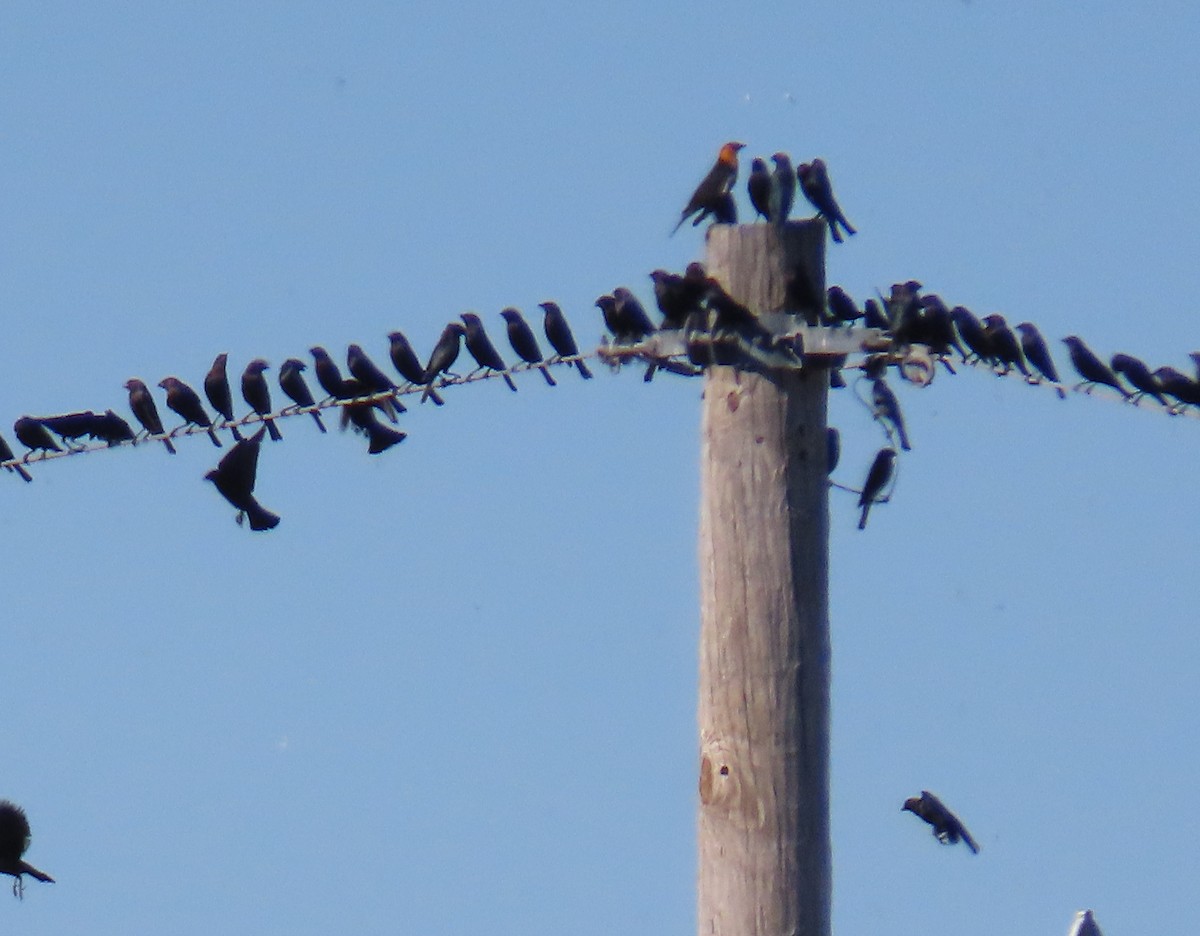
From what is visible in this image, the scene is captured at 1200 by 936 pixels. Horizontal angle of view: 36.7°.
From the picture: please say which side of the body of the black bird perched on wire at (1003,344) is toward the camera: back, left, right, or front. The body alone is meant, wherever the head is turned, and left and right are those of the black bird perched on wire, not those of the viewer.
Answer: left

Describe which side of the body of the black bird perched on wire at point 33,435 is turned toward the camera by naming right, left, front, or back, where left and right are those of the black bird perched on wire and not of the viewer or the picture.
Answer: left

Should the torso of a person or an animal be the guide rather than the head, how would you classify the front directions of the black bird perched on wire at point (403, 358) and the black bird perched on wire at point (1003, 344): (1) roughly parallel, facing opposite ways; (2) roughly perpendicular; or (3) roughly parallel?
roughly parallel

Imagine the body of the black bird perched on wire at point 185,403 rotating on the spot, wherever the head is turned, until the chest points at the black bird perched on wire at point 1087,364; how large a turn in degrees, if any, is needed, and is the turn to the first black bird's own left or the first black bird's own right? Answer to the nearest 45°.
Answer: approximately 135° to the first black bird's own left

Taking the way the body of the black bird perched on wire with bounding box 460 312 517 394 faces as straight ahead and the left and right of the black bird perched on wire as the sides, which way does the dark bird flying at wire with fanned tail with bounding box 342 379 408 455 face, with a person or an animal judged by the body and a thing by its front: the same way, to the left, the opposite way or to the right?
the same way

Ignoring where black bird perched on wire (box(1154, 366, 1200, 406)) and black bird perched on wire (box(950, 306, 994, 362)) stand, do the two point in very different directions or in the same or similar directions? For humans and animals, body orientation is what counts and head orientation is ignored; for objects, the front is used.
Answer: same or similar directions

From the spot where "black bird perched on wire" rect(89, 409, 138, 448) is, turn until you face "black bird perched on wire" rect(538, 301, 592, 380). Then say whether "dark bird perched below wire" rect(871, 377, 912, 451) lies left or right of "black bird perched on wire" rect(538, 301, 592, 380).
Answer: right

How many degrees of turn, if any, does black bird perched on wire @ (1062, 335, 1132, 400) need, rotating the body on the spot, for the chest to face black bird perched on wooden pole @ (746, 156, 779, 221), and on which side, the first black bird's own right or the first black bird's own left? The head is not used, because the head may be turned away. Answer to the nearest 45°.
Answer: approximately 45° to the first black bird's own left

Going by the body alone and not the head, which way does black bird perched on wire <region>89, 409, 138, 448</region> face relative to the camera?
to the viewer's left

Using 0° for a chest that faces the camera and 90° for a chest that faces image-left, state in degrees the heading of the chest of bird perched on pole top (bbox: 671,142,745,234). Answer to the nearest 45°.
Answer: approximately 270°

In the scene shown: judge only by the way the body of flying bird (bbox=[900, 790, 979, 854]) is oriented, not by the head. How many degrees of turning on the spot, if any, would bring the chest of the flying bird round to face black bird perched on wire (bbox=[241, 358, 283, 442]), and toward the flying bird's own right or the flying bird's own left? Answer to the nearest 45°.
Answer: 0° — it already faces it
